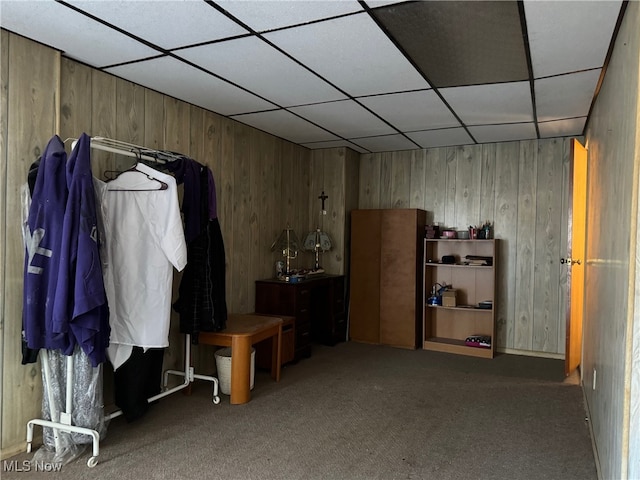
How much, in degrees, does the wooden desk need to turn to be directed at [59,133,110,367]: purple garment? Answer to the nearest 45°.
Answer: approximately 90° to its right

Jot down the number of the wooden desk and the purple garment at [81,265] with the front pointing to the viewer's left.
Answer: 0

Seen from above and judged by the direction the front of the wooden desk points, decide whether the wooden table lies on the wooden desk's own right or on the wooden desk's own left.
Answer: on the wooden desk's own right

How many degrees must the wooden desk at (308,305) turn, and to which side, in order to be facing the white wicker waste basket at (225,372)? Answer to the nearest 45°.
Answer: approximately 90° to its right

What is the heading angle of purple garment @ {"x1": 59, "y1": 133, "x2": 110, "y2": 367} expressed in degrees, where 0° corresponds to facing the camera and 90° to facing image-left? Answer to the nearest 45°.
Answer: approximately 315°

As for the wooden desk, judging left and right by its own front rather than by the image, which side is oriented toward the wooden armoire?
left

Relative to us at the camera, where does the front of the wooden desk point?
facing the viewer and to the right of the viewer
